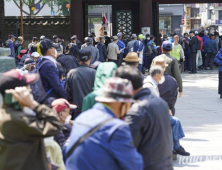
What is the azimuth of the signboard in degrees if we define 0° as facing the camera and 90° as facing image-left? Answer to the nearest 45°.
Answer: approximately 0°

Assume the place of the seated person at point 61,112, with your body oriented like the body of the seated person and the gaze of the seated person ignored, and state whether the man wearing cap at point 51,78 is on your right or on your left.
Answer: on your left

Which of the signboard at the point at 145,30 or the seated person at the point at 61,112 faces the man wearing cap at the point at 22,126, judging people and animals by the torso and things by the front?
the signboard

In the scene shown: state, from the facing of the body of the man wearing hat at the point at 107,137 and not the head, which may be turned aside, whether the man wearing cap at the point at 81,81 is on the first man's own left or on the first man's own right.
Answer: on the first man's own left
